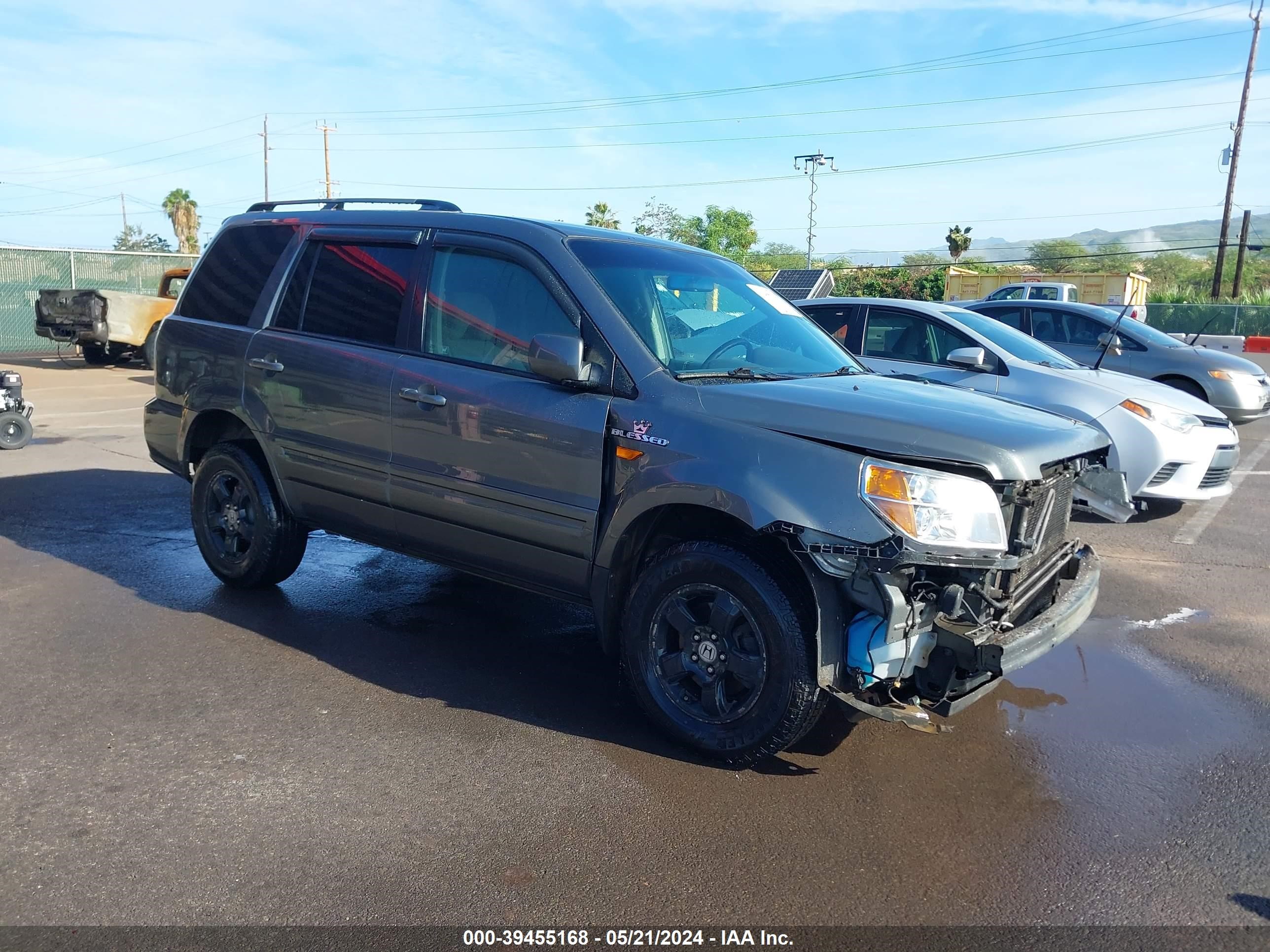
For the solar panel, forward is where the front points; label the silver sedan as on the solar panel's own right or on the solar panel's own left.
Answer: on the solar panel's own left

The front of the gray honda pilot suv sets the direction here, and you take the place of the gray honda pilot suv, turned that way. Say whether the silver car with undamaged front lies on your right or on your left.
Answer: on your left

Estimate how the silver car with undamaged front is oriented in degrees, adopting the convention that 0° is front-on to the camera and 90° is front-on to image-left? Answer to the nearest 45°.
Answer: approximately 315°

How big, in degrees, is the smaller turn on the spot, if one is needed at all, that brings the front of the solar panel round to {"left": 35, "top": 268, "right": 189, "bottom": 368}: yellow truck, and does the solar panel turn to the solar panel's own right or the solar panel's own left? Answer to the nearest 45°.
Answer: approximately 45° to the solar panel's own right

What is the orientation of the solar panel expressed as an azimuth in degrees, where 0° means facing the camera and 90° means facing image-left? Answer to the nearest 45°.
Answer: approximately 45°

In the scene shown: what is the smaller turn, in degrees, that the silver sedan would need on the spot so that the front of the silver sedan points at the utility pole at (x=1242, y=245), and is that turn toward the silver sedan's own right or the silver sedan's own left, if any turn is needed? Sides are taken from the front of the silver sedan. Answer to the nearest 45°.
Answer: approximately 135° to the silver sedan's own left

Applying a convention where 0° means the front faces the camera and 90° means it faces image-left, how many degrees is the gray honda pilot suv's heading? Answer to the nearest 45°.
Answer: approximately 315°

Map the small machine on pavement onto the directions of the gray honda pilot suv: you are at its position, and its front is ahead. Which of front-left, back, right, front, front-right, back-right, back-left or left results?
back
